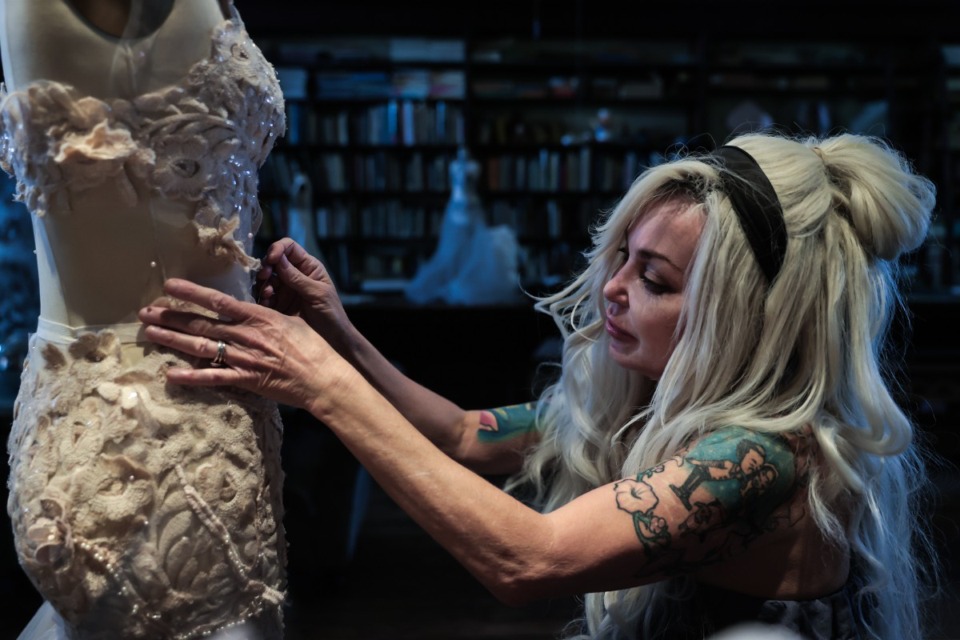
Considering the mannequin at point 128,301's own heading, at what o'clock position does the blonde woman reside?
The blonde woman is roughly at 9 o'clock from the mannequin.

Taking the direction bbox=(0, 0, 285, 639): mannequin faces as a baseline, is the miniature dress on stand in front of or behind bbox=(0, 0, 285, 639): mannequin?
behind

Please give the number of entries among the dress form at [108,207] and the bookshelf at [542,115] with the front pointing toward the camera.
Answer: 2

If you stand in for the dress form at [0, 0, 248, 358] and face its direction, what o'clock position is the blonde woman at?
The blonde woman is roughly at 9 o'clock from the dress form.

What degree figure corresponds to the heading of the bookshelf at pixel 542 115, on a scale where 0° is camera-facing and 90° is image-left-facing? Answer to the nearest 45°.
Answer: approximately 0°

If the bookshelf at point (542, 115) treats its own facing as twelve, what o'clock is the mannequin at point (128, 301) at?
The mannequin is roughly at 12 o'clock from the bookshelf.

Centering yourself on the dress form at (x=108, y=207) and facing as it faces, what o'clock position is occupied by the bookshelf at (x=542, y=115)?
The bookshelf is roughly at 7 o'clock from the dress form.

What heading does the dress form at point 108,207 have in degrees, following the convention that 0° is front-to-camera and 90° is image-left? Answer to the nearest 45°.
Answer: approximately 0°

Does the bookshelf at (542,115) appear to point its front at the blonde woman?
yes
